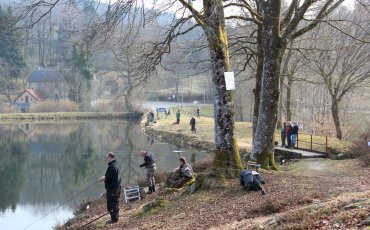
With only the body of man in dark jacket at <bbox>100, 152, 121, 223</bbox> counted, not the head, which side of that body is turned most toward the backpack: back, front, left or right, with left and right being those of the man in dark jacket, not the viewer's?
back

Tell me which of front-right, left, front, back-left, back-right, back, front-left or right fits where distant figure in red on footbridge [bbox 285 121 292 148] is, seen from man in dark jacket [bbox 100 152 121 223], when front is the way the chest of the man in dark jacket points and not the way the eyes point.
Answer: back-right

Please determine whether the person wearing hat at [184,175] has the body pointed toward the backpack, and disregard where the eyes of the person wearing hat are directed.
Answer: no

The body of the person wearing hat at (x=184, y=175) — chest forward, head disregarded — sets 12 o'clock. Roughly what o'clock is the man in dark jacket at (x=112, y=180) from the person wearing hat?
The man in dark jacket is roughly at 10 o'clock from the person wearing hat.

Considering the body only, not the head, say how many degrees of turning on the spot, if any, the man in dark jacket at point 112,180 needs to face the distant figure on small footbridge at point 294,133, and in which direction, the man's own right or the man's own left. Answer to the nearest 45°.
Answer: approximately 135° to the man's own right

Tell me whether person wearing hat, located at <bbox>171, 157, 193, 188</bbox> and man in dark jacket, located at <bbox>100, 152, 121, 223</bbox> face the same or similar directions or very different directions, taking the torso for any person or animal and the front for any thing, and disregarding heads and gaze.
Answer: same or similar directions

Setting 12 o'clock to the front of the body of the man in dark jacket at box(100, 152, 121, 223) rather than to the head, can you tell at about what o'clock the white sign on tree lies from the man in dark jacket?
The white sign on tree is roughly at 4 o'clock from the man in dark jacket.

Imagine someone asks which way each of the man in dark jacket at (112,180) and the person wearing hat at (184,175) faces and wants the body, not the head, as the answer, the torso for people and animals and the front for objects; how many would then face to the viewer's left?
2

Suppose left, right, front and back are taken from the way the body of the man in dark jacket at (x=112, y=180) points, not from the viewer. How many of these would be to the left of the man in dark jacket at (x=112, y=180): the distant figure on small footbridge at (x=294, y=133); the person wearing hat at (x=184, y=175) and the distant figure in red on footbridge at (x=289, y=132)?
0

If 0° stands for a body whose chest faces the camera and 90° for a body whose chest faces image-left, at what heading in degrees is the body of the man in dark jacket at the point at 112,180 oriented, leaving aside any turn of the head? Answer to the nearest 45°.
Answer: approximately 90°

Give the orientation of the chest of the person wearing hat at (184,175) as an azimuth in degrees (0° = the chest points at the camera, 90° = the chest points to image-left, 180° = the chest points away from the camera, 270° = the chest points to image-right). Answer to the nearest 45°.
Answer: approximately 90°

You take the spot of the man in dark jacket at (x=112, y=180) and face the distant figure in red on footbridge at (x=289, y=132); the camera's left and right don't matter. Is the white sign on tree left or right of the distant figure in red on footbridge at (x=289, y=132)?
right

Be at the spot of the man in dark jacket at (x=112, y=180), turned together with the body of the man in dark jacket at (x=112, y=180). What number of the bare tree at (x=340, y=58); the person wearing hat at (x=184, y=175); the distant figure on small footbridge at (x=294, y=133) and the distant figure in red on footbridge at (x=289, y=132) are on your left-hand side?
0

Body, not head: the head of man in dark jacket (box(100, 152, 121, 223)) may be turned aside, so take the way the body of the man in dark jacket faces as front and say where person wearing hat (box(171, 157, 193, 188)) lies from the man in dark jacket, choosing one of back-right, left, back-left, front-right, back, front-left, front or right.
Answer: back-right

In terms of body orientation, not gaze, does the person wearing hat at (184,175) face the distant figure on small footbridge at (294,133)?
no
